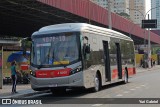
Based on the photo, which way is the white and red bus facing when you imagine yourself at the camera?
facing the viewer and to the left of the viewer
